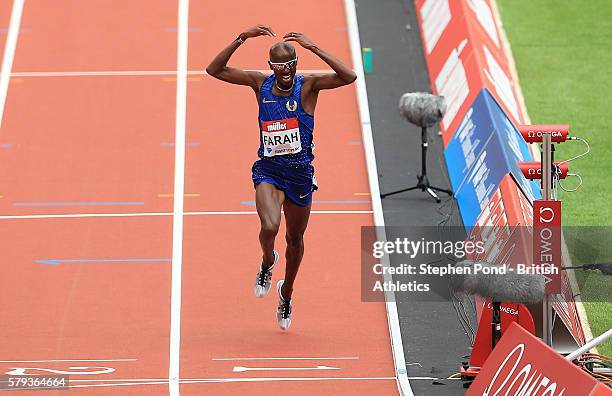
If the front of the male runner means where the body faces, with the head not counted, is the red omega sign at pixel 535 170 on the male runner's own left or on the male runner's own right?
on the male runner's own left

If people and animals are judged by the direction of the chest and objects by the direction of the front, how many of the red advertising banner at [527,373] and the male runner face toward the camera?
2

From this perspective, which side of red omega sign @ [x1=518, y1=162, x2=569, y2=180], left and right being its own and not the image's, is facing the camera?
front

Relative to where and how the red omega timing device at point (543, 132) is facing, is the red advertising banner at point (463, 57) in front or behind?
behind

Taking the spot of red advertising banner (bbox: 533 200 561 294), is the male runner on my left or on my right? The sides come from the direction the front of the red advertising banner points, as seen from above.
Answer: on my right

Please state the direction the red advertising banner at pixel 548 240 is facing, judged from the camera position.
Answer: facing the viewer

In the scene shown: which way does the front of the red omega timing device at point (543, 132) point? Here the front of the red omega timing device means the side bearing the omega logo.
toward the camera

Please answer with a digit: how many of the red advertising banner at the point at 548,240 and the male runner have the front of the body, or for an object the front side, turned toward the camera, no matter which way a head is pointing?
2
